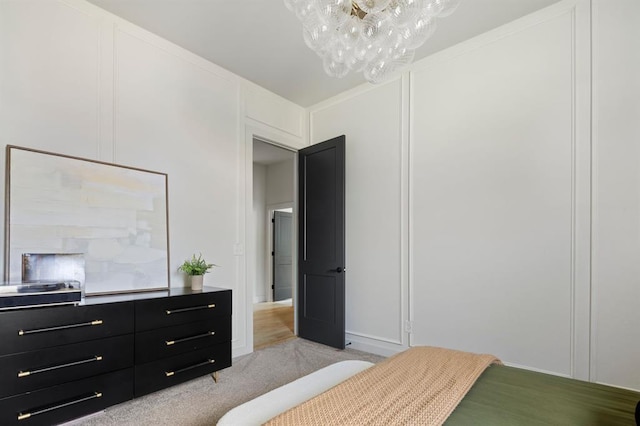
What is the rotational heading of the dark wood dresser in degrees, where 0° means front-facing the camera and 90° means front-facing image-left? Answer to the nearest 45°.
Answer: approximately 315°

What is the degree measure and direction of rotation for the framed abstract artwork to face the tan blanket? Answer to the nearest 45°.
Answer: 0° — it already faces it

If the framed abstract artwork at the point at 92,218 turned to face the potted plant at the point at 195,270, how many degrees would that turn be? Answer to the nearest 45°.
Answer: approximately 45° to its left

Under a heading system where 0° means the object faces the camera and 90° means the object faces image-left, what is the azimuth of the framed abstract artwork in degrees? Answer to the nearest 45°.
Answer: approximately 315°
